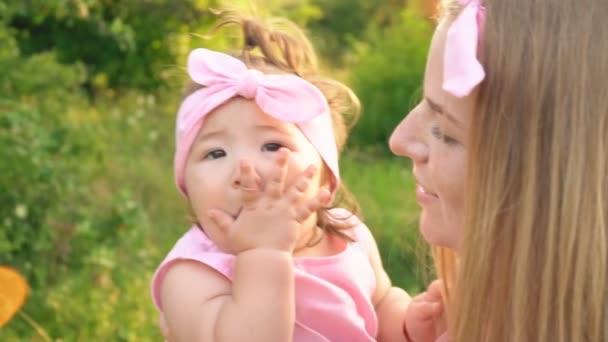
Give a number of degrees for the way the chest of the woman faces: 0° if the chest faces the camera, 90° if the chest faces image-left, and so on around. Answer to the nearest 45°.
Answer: approximately 90°

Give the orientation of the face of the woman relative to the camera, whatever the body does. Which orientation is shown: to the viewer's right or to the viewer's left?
to the viewer's left
